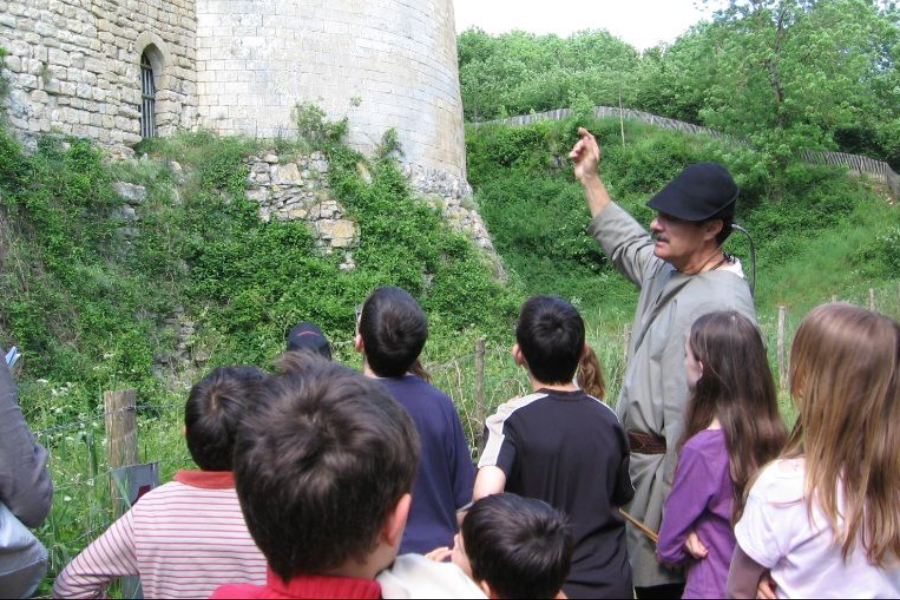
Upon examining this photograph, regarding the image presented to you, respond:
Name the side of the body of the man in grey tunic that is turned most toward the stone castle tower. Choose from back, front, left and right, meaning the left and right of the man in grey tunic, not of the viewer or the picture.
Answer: right

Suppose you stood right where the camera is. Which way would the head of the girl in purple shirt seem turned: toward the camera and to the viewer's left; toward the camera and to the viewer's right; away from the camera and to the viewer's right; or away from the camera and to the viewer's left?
away from the camera and to the viewer's left

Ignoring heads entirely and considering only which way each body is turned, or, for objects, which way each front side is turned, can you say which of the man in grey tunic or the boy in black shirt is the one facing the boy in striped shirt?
the man in grey tunic

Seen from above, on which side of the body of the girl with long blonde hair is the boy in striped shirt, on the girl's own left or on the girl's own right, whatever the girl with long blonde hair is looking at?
on the girl's own left

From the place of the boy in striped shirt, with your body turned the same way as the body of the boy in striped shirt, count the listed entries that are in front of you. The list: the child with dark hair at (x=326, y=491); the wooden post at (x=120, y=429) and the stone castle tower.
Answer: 2

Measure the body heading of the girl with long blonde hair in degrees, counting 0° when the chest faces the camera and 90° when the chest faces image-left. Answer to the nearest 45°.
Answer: approximately 135°

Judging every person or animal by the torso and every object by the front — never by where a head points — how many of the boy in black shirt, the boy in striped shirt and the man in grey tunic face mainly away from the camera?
2

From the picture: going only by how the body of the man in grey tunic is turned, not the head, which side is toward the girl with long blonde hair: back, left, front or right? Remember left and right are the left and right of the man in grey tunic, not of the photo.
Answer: left

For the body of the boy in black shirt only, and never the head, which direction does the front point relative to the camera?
away from the camera

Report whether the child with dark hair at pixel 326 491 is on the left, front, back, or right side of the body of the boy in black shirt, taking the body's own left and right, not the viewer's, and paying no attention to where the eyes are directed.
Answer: back

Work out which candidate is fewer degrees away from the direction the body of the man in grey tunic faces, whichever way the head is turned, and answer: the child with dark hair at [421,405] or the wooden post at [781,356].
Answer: the child with dark hair

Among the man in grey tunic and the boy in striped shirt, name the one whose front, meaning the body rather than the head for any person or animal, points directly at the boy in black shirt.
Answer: the man in grey tunic

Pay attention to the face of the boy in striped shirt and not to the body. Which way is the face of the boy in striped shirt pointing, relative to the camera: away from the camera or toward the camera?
away from the camera

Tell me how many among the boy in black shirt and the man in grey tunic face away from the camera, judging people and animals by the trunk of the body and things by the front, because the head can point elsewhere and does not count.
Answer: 1
